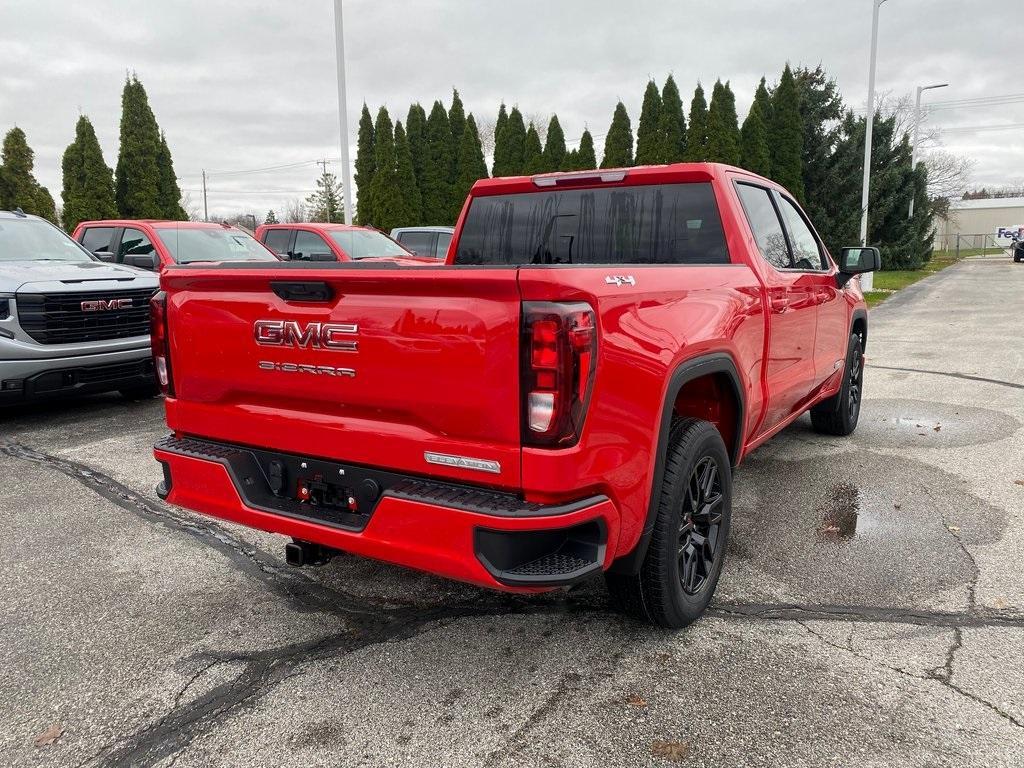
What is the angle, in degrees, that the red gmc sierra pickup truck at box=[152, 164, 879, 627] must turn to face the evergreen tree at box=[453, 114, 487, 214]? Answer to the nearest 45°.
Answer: approximately 45° to its left

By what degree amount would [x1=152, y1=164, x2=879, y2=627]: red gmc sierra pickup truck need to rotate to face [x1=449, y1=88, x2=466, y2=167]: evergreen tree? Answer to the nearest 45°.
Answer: approximately 45° to its left

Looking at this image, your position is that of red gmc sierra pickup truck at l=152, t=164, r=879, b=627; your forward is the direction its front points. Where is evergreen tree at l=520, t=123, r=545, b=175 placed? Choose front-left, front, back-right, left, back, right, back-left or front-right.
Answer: front-left

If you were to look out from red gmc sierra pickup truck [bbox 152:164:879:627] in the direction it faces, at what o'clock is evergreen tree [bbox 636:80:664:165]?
The evergreen tree is roughly at 11 o'clock from the red gmc sierra pickup truck.

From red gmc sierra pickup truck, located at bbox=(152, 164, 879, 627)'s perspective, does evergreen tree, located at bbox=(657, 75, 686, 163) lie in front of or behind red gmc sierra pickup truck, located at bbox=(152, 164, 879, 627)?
in front

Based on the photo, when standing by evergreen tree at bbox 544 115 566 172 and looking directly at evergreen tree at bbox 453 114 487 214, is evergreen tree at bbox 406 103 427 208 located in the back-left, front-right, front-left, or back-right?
front-right

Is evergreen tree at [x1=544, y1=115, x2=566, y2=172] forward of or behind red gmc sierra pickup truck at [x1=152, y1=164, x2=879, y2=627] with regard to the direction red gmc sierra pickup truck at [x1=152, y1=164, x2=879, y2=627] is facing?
forward

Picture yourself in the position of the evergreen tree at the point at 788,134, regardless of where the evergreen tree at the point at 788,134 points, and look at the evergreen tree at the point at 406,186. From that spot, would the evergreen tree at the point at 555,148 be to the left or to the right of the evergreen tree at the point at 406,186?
right

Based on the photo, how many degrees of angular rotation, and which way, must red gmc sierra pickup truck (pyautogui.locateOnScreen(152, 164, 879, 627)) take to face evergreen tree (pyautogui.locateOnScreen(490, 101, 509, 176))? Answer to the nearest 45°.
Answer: approximately 45° to its left

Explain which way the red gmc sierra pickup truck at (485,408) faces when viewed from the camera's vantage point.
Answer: facing away from the viewer and to the right of the viewer

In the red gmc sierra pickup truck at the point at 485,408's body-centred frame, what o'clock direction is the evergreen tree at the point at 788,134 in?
The evergreen tree is roughly at 11 o'clock from the red gmc sierra pickup truck.

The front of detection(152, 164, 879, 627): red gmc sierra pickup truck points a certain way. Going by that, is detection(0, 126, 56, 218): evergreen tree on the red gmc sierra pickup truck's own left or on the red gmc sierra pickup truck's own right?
on the red gmc sierra pickup truck's own left

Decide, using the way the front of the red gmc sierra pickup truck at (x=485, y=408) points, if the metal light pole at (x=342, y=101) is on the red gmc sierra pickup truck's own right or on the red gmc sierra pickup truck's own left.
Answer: on the red gmc sierra pickup truck's own left

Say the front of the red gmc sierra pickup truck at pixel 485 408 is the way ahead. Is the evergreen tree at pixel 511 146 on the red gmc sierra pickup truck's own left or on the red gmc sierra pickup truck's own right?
on the red gmc sierra pickup truck's own left
